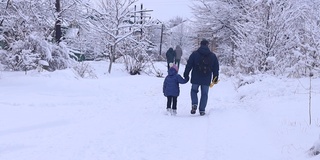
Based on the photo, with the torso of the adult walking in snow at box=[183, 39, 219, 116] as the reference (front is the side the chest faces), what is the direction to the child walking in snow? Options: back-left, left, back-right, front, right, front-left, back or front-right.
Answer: left

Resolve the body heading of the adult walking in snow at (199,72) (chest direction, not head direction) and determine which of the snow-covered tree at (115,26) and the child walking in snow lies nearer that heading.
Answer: the snow-covered tree

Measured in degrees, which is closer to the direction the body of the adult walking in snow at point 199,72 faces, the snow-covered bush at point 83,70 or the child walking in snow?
the snow-covered bush

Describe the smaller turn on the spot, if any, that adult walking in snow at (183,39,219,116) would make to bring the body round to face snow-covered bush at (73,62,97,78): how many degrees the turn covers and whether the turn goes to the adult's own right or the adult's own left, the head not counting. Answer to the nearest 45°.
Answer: approximately 45° to the adult's own left

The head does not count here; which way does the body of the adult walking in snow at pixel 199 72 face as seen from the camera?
away from the camera
